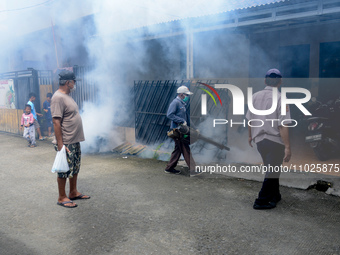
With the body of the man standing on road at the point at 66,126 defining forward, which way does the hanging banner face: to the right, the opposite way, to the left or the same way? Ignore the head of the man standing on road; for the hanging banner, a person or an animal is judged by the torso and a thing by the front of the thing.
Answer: to the right

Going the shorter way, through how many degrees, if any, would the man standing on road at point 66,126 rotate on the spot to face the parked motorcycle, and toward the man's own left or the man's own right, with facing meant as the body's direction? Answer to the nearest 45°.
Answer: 0° — they already face it

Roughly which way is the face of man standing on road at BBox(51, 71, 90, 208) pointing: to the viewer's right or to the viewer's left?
to the viewer's right

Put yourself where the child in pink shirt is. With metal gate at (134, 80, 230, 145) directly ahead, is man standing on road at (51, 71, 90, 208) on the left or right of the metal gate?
right

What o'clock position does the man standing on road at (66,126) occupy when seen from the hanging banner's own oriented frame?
The man standing on road is roughly at 12 o'clock from the hanging banner.

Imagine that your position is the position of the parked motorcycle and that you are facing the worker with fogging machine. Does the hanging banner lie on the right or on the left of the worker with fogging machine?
right

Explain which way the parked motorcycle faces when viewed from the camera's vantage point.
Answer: facing away from the viewer and to the right of the viewer

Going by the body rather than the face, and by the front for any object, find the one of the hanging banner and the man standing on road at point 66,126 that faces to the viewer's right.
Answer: the man standing on road

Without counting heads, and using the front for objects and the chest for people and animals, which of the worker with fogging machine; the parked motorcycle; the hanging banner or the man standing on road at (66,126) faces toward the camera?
the hanging banner

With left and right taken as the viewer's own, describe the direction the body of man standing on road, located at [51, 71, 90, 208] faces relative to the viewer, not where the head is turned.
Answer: facing to the right of the viewer
